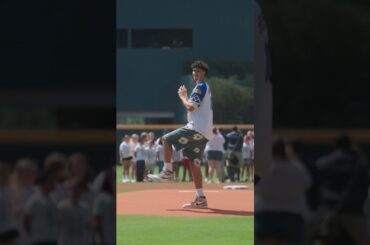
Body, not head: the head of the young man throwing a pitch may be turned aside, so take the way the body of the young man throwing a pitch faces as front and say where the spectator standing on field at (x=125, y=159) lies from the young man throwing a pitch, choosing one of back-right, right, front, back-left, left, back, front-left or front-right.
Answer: right

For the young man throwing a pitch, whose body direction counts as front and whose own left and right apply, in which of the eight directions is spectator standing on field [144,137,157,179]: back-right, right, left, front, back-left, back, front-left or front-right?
right

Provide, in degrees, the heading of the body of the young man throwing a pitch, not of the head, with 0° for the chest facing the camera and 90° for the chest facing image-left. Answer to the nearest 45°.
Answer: approximately 90°

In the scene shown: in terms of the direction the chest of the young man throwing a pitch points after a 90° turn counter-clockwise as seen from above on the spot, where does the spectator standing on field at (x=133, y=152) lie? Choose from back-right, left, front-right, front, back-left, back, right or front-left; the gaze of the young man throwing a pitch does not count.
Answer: back
